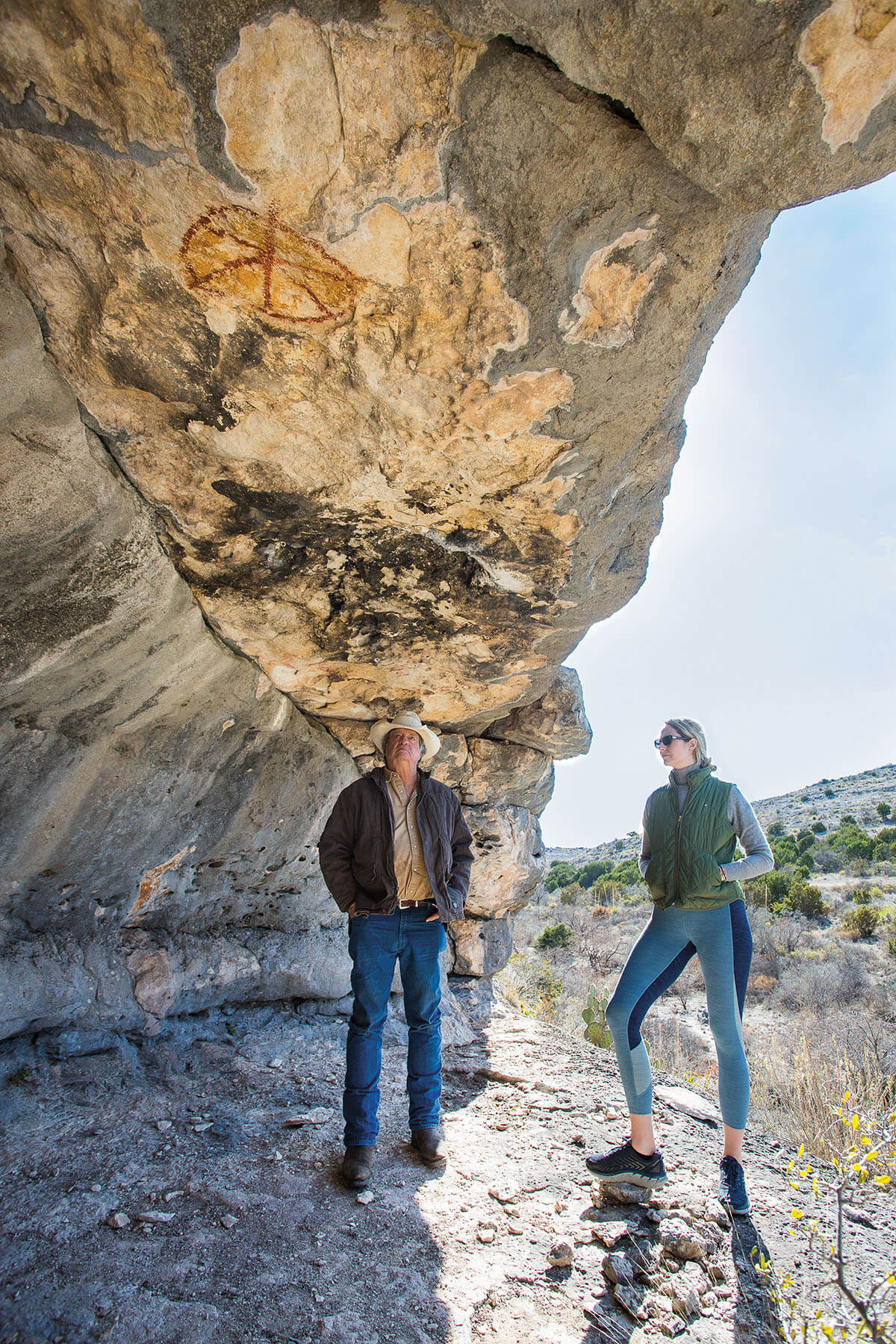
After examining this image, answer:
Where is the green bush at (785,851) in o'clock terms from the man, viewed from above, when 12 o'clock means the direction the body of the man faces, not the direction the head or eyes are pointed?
The green bush is roughly at 7 o'clock from the man.

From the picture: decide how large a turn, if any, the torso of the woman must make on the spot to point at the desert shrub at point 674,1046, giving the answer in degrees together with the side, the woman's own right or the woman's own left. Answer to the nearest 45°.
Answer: approximately 135° to the woman's own right

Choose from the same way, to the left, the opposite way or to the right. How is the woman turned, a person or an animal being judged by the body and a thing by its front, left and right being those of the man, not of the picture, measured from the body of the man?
to the right

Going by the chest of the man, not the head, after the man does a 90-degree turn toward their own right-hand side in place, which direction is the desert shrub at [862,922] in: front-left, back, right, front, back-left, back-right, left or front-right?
back-right

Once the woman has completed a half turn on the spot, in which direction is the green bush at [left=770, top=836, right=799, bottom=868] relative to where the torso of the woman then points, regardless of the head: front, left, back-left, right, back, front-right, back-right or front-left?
front-left

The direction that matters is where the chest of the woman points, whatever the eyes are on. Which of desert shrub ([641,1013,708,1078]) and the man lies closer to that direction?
the man

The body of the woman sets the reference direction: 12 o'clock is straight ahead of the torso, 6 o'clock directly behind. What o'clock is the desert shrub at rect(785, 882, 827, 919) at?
The desert shrub is roughly at 5 o'clock from the woman.

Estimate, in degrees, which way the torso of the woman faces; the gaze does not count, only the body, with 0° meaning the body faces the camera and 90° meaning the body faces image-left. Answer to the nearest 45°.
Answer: approximately 45°
